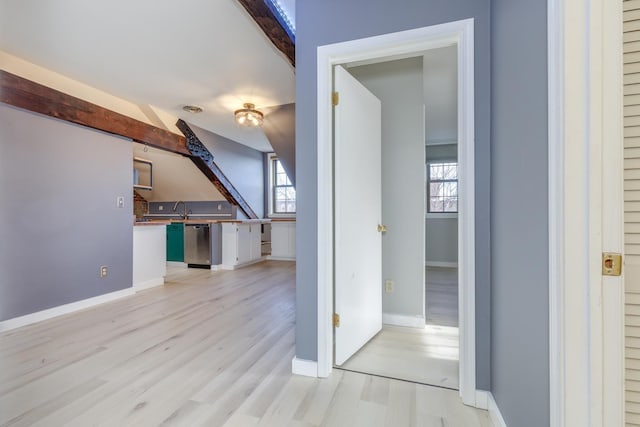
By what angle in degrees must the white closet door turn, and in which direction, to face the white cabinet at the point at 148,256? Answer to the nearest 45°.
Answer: approximately 45° to its right

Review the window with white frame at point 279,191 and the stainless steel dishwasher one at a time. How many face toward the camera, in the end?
2

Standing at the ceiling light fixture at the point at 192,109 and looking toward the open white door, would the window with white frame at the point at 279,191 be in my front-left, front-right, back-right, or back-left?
back-left

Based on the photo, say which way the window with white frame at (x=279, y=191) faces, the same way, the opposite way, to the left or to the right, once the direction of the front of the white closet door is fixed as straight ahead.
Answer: to the left

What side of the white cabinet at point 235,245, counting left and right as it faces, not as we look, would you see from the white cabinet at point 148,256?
right

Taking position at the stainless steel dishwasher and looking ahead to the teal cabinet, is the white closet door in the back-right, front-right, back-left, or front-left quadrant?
back-left

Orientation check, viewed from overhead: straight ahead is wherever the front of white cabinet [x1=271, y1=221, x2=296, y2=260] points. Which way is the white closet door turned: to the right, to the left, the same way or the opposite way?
to the right

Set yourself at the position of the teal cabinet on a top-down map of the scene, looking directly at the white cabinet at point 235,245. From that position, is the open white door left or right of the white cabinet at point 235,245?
right
